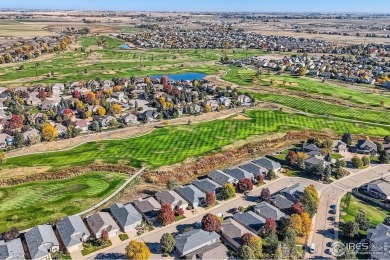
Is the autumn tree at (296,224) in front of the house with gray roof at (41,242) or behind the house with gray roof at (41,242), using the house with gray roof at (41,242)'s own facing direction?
in front

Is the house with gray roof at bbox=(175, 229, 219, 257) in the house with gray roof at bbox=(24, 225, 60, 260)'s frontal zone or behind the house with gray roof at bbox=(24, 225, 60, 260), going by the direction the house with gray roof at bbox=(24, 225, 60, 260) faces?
frontal zone

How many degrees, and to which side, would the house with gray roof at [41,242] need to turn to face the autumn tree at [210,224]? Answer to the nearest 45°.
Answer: approximately 45° to its left

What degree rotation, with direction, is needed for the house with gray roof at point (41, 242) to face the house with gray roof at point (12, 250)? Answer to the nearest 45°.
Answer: approximately 135° to its right

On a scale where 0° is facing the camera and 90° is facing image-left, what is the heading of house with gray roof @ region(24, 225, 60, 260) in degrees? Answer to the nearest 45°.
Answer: approximately 315°
